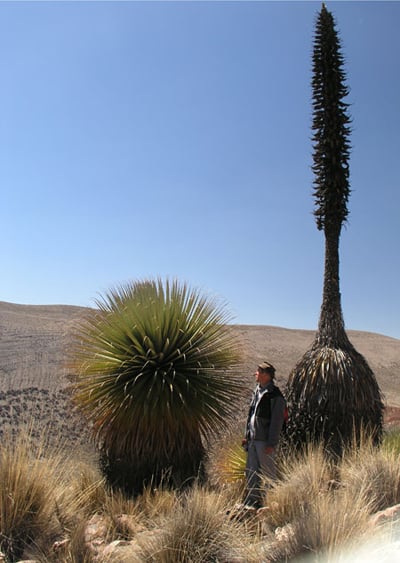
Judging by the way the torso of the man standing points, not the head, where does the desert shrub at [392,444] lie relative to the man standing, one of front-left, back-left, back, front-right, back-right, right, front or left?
back

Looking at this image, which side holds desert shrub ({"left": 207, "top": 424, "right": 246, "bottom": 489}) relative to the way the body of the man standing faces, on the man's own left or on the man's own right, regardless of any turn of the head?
on the man's own right

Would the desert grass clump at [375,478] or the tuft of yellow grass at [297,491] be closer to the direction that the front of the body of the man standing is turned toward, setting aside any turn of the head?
the tuft of yellow grass

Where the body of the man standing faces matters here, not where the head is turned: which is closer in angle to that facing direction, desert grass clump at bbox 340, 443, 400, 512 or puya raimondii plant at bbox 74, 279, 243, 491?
the puya raimondii plant

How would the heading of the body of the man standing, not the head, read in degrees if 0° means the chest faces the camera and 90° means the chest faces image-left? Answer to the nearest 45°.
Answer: approximately 45°

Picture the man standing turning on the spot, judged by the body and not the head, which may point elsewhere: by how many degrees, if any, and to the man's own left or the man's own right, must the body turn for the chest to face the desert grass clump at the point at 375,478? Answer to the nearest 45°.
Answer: approximately 90° to the man's own left

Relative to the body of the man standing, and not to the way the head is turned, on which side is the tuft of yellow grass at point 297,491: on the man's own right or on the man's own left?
on the man's own left

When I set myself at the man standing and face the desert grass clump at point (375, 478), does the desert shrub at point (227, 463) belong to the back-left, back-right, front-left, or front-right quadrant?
back-left
